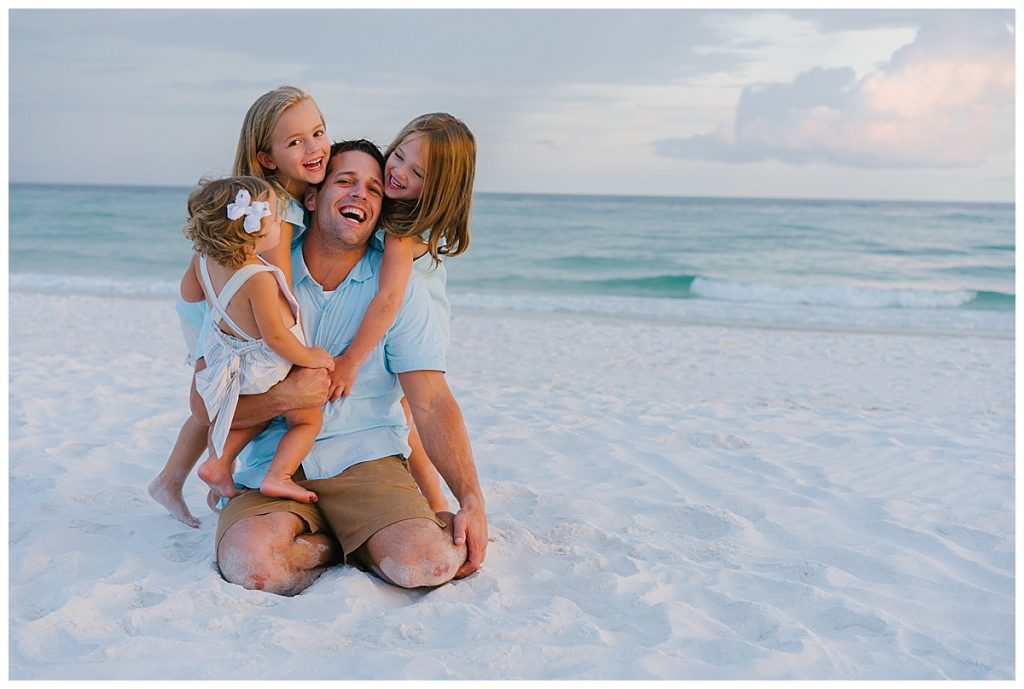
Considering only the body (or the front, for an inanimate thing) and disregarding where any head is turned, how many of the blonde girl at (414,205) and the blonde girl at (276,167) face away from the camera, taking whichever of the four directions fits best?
0

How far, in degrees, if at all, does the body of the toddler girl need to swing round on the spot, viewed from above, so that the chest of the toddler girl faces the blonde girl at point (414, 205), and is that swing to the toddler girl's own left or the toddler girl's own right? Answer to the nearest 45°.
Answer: approximately 45° to the toddler girl's own right

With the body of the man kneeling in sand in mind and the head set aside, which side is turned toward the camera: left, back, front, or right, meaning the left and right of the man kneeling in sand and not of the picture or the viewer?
front

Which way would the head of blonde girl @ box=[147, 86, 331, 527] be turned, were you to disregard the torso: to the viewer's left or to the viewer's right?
to the viewer's right

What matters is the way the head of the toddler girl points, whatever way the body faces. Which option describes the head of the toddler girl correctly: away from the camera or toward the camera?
away from the camera

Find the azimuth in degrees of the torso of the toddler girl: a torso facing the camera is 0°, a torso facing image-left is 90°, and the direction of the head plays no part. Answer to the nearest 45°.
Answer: approximately 225°

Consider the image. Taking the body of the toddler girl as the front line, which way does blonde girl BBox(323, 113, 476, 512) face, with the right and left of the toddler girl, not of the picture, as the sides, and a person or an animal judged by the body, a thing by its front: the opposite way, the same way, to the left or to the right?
the opposite way

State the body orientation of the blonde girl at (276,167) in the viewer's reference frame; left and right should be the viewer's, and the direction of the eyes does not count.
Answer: facing the viewer and to the right of the viewer

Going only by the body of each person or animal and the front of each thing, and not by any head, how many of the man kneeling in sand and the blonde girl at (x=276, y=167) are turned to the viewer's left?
0

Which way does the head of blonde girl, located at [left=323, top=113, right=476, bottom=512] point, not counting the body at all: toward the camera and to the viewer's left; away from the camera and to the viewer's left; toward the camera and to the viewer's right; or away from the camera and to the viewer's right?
toward the camera and to the viewer's left
